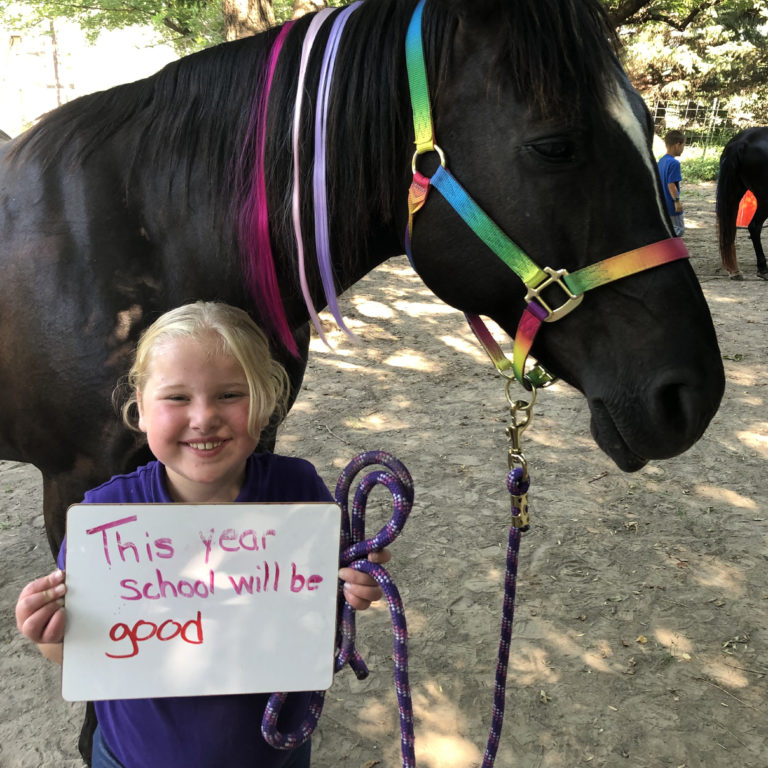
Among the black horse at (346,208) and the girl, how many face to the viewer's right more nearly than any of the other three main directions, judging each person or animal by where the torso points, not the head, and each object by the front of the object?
1

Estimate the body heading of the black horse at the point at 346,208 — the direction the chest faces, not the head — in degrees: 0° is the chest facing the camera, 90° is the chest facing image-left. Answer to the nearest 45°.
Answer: approximately 270°

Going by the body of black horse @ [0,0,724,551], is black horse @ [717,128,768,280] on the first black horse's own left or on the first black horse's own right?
on the first black horse's own left

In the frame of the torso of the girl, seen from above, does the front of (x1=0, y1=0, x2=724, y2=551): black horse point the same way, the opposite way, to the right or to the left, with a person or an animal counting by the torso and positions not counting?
to the left
